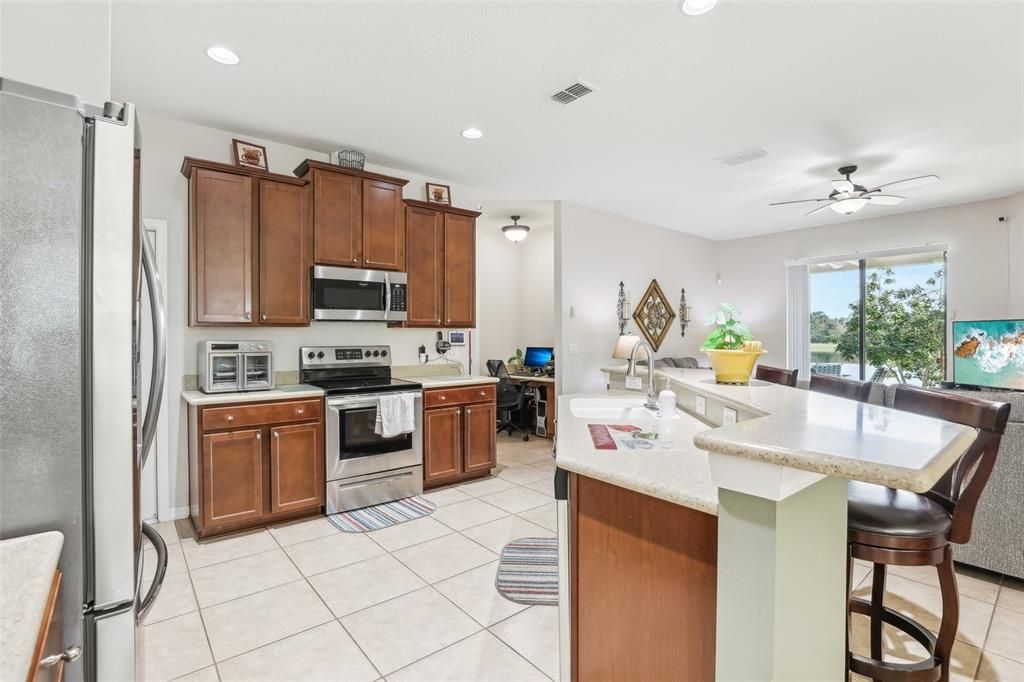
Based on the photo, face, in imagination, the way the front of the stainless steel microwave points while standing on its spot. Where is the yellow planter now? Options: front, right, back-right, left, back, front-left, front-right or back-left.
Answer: front-left

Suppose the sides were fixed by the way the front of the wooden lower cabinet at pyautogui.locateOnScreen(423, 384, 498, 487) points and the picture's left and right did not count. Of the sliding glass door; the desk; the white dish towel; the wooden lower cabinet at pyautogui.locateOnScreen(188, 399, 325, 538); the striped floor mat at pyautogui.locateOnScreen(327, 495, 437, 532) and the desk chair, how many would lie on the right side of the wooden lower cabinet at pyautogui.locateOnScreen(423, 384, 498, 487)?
3

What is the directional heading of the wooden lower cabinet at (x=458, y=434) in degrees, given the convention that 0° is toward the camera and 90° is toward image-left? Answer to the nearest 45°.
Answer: approximately 315°

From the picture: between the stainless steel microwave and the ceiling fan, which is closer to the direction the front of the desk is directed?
the stainless steel microwave

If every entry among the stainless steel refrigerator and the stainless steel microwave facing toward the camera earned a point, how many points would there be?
1

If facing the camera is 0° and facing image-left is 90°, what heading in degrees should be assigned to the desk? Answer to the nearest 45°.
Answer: approximately 45°

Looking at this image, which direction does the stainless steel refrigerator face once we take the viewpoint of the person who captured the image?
facing to the right of the viewer

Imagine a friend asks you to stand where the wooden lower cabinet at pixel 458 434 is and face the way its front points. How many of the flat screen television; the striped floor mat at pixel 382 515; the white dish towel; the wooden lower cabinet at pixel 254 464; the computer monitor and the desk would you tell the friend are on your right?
3

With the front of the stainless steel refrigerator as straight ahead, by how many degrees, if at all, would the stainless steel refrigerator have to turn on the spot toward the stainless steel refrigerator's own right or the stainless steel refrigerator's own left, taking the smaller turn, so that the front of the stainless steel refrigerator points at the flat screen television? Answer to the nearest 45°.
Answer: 0° — it already faces it

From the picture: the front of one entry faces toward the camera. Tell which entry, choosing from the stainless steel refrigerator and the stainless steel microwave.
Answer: the stainless steel microwave

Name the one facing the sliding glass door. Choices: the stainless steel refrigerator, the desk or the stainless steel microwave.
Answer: the stainless steel refrigerator

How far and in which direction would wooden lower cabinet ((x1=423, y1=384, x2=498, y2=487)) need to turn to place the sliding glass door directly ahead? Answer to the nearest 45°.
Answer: approximately 45° to its left

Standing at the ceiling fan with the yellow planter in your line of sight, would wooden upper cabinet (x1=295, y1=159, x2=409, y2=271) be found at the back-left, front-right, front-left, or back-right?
front-right

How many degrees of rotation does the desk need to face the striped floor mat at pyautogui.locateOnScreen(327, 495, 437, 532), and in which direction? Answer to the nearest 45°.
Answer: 0° — it already faces it

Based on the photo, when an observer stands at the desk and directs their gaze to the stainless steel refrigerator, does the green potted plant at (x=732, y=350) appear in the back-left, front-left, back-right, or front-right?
front-left

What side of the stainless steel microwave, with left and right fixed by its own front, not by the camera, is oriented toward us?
front
